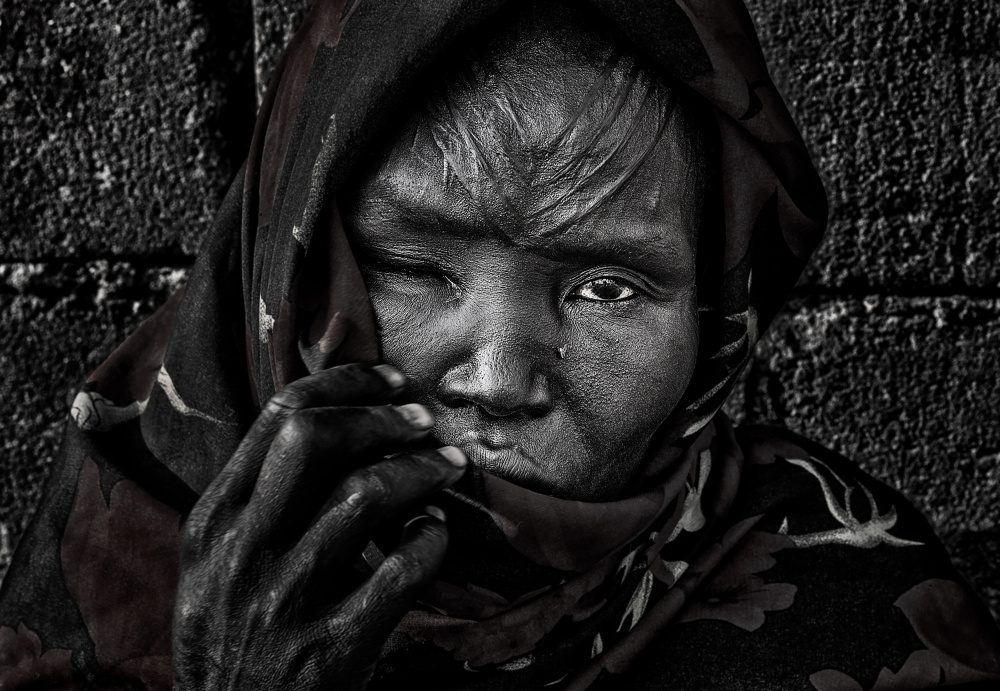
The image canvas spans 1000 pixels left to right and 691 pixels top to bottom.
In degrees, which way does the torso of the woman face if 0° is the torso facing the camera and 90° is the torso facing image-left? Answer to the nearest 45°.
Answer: approximately 0°
